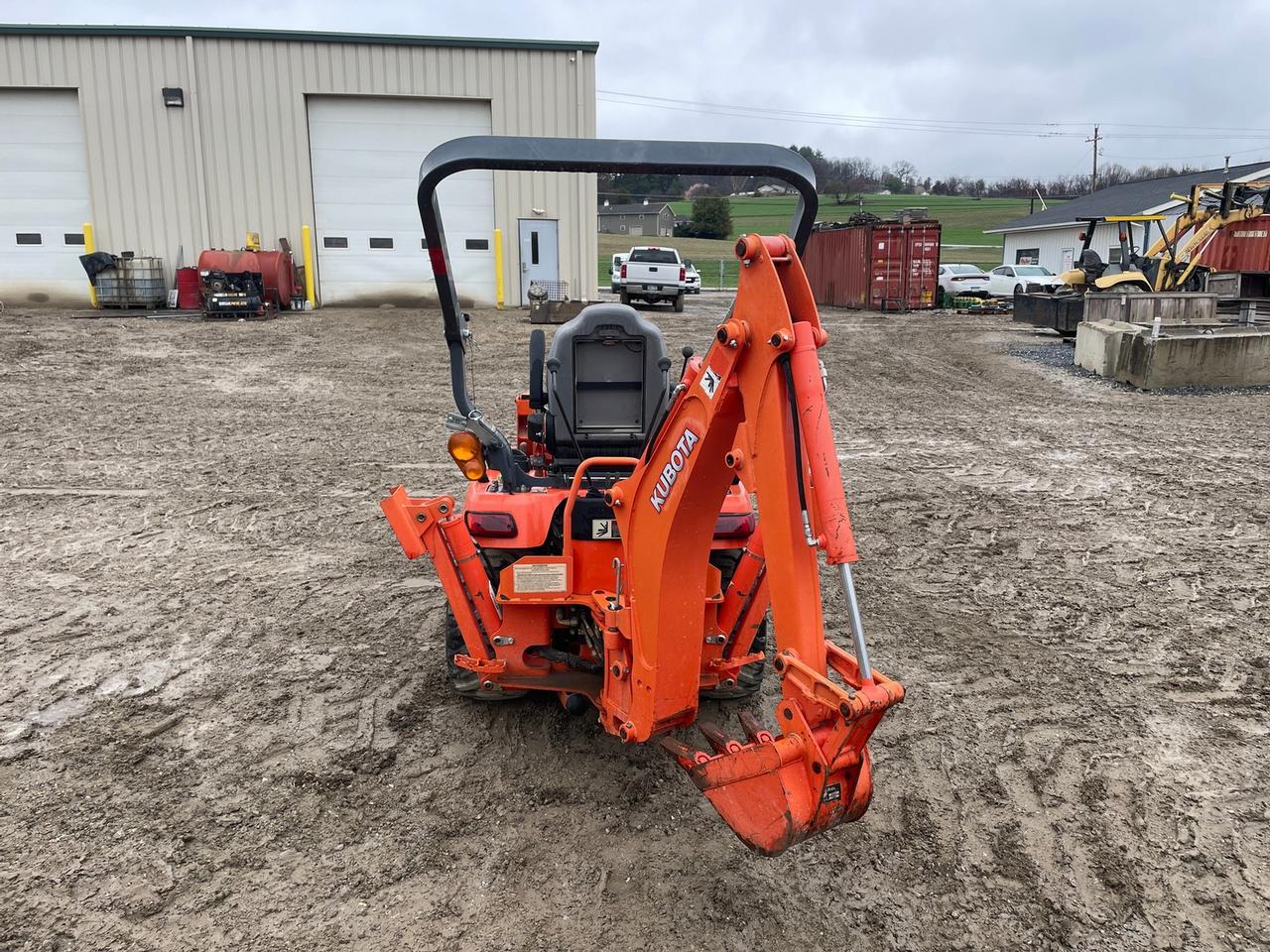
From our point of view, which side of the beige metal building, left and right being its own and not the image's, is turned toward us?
front

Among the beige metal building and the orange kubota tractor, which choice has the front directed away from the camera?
the orange kubota tractor

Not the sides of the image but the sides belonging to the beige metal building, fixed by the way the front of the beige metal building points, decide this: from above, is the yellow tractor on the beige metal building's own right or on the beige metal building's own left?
on the beige metal building's own left

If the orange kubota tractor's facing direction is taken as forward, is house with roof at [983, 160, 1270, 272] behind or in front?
in front

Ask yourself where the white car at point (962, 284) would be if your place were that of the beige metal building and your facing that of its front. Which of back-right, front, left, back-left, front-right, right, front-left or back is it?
left

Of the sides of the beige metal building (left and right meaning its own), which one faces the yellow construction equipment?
left

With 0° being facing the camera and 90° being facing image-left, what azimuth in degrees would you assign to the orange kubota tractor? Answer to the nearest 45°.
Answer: approximately 180°
